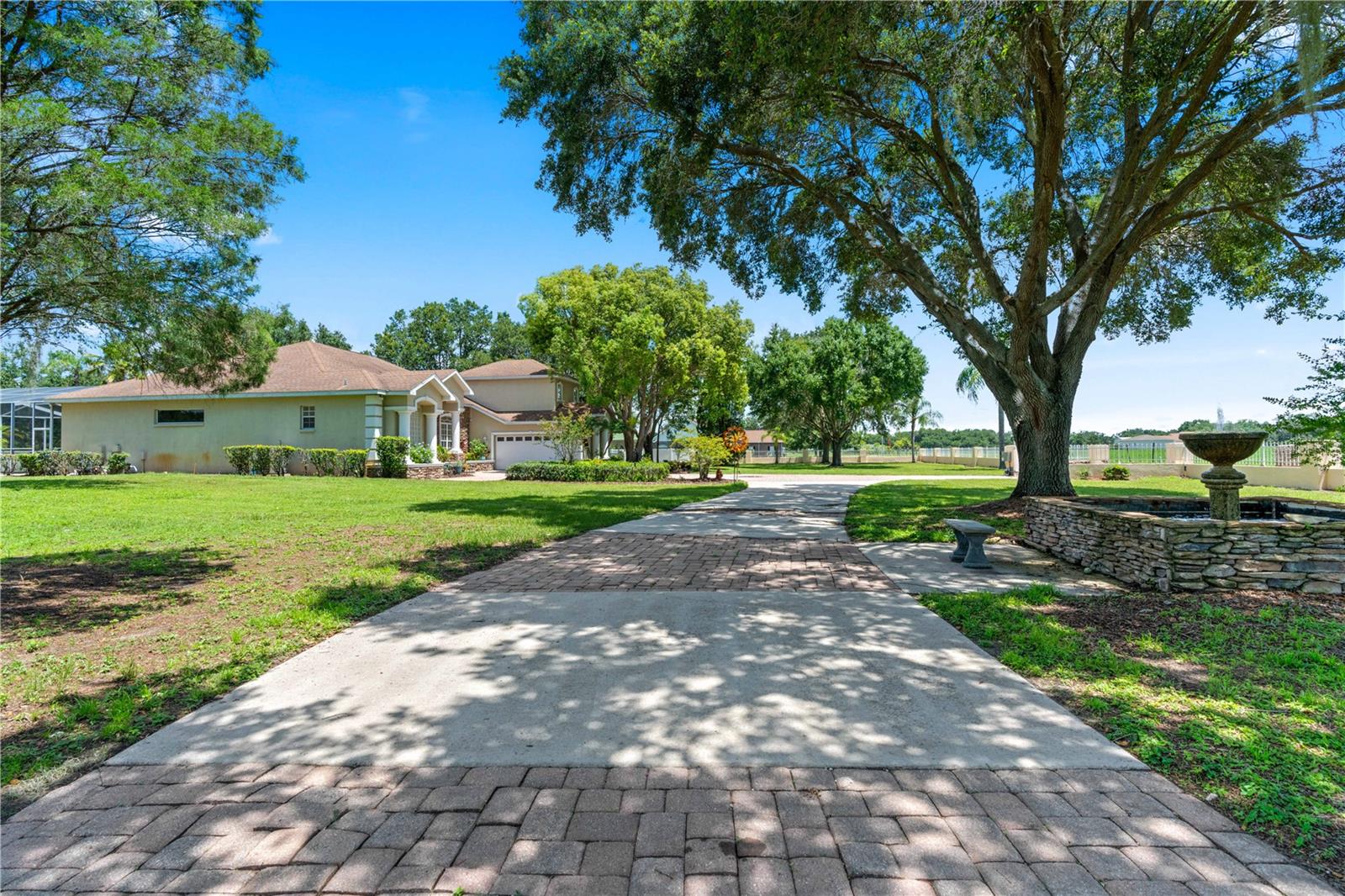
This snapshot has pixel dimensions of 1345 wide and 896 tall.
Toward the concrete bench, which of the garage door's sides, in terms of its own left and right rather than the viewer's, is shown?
front

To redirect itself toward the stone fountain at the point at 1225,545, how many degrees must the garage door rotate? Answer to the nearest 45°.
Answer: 0° — it already faces it

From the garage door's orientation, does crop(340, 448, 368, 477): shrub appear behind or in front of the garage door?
in front

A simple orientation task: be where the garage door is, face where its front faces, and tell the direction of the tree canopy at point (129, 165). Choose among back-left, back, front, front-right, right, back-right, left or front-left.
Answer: front

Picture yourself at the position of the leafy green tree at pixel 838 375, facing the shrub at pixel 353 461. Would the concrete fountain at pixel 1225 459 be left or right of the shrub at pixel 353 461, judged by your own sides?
left

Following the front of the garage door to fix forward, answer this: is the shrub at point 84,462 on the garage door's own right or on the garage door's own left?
on the garage door's own right

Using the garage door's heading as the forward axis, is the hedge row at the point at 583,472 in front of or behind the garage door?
in front

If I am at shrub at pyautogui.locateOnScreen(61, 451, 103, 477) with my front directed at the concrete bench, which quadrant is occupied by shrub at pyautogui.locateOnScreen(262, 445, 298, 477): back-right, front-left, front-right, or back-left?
front-left

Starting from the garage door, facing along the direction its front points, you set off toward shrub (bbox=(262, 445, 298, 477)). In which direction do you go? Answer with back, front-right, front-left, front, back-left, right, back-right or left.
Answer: front-right

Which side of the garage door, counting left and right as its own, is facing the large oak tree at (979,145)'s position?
front

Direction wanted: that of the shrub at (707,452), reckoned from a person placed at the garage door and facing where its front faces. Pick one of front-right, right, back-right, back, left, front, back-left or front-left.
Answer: front-left

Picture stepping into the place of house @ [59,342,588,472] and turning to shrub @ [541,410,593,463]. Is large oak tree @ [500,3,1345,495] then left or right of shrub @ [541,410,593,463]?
right

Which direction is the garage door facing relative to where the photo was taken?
toward the camera

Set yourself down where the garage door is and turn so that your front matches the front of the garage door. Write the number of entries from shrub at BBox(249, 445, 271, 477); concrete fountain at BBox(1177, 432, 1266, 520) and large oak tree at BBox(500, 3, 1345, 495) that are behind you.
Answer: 0

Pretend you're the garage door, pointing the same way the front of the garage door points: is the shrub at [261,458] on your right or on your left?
on your right
